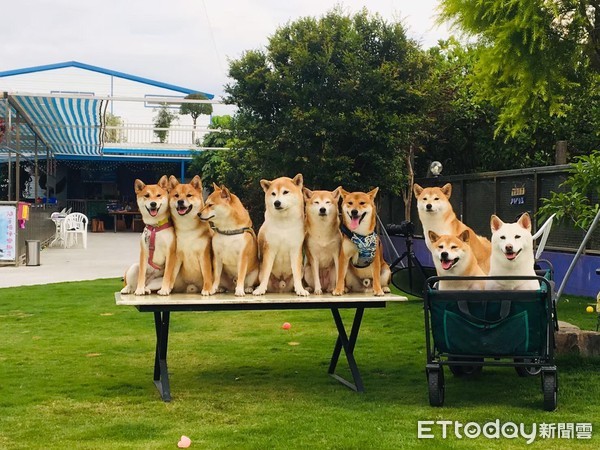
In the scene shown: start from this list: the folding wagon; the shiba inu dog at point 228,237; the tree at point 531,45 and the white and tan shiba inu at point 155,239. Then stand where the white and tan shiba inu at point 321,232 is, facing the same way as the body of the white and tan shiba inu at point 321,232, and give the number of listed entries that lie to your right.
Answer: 2

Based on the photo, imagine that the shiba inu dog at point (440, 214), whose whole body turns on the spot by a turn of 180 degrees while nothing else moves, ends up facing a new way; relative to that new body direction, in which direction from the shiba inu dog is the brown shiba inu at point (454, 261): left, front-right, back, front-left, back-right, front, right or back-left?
back-right

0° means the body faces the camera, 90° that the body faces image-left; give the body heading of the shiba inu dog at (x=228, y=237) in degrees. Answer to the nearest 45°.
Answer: approximately 45°

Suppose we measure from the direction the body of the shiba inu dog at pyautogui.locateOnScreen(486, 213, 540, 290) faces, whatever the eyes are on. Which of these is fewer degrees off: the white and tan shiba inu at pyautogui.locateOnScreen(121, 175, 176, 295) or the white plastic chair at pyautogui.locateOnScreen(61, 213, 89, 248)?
the white and tan shiba inu

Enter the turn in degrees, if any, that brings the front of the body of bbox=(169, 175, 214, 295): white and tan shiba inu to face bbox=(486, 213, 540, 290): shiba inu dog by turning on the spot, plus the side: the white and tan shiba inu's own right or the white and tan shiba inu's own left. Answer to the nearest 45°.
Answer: approximately 90° to the white and tan shiba inu's own left

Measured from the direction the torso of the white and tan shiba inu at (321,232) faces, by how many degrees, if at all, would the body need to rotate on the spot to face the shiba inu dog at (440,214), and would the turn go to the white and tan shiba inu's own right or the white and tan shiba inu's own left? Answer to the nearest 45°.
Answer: approximately 135° to the white and tan shiba inu's own left

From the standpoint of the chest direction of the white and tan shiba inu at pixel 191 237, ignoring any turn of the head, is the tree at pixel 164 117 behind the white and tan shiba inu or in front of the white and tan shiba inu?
behind

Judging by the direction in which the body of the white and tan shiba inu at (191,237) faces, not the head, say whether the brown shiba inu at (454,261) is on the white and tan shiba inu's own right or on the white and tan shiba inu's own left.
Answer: on the white and tan shiba inu's own left
